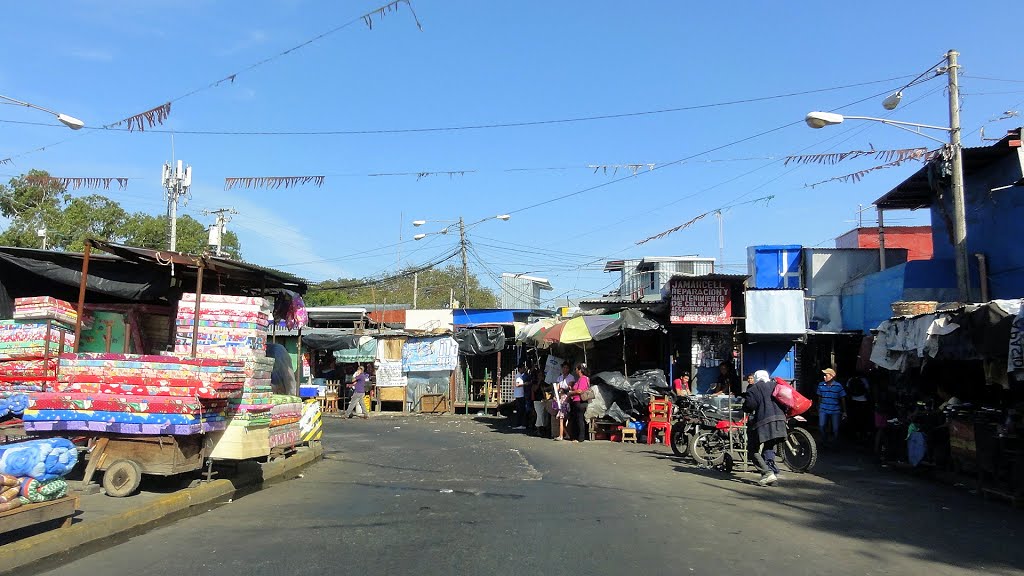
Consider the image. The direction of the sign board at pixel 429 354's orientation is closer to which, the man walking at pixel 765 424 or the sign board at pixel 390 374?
the man walking

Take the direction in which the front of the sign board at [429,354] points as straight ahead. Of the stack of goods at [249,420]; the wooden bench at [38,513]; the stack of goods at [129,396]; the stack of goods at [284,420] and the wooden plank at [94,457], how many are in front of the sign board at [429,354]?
5

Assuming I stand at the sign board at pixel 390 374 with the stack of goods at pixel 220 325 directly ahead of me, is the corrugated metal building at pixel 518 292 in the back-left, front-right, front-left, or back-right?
back-left

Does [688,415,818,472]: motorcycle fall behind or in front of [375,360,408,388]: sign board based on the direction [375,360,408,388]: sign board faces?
in front

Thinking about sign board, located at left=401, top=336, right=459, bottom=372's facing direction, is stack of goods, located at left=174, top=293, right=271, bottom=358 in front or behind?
in front

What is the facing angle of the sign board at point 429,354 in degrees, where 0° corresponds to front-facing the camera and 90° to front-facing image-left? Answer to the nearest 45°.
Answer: approximately 0°

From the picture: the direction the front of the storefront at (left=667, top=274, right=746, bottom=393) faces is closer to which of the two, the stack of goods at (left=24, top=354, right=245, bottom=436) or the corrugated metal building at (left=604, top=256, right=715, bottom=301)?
the stack of goods

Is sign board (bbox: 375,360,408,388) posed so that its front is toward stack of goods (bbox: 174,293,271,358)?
yes

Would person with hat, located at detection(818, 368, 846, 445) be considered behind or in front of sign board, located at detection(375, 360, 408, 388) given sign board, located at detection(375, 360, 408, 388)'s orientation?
in front

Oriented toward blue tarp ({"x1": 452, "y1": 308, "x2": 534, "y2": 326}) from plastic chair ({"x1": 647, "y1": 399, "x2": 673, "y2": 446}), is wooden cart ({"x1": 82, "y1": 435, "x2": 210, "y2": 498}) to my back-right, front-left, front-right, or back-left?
back-left
